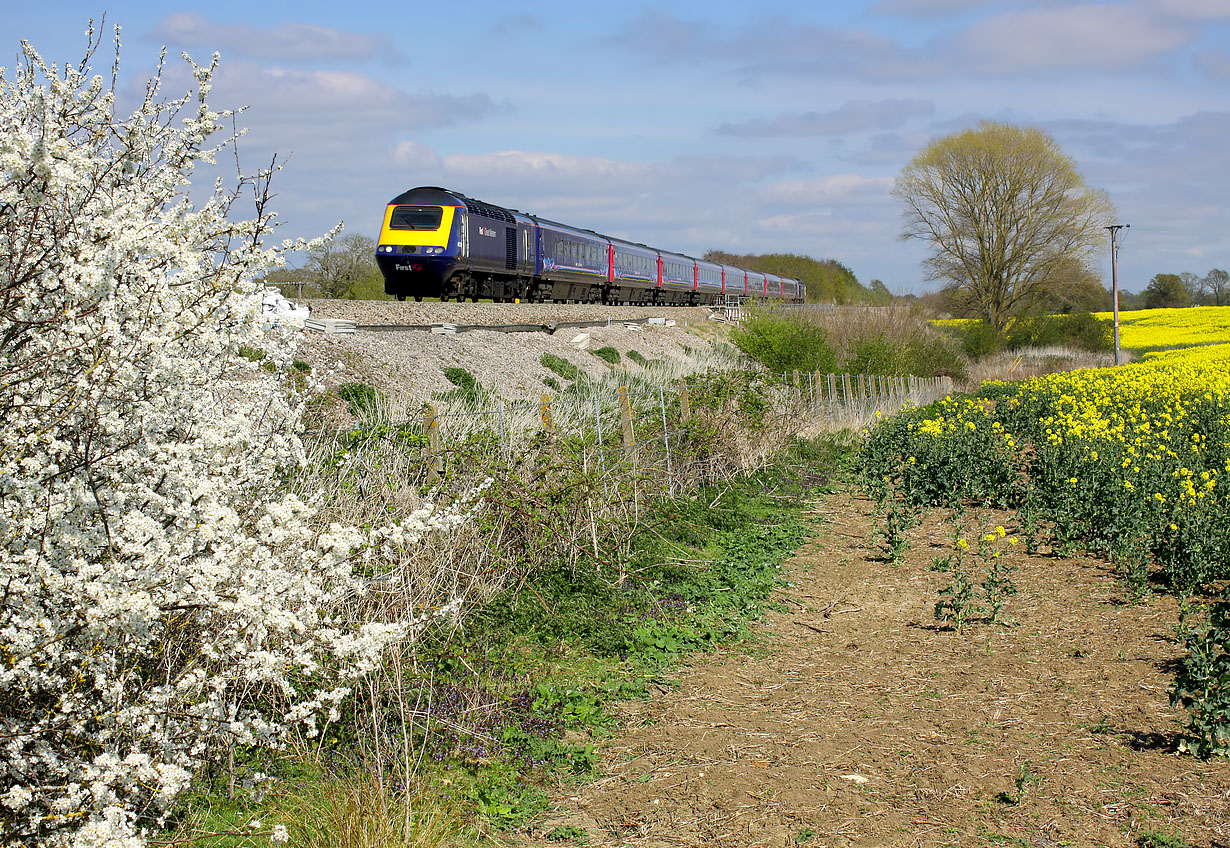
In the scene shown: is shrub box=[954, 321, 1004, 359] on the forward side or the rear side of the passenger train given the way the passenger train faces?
on the rear side

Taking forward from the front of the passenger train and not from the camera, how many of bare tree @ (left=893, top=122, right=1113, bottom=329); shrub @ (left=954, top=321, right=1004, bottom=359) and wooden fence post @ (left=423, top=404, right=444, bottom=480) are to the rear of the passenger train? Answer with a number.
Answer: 2

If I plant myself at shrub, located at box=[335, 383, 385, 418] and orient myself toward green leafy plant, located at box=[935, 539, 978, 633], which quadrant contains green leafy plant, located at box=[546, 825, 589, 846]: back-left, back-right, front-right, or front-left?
front-right

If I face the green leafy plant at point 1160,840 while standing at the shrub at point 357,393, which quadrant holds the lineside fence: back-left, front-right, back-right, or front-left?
front-left

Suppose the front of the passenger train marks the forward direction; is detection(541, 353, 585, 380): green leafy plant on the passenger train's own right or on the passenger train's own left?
on the passenger train's own left

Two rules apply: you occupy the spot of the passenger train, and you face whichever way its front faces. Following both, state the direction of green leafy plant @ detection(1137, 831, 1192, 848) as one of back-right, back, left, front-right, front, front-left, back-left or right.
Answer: front-left

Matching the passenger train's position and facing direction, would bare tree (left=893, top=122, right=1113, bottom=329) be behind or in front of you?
behind

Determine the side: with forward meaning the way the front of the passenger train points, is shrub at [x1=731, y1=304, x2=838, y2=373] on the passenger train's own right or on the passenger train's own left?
on the passenger train's own left

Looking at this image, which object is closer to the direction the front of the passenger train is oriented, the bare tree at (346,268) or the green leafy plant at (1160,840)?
the green leafy plant

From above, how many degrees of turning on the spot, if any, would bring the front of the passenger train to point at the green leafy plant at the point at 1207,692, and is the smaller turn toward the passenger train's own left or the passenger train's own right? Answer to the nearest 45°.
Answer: approximately 45° to the passenger train's own left

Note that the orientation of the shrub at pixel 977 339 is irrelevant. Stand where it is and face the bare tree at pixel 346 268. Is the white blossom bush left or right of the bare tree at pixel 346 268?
left

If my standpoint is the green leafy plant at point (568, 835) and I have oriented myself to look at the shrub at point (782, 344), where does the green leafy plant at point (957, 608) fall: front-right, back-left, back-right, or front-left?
front-right

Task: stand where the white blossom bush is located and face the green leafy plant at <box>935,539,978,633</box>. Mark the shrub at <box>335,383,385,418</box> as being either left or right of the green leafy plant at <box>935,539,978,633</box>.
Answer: left

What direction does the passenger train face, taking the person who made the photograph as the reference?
facing the viewer and to the left of the viewer

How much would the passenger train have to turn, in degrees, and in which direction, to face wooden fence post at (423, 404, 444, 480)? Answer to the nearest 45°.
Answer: approximately 45° to its left

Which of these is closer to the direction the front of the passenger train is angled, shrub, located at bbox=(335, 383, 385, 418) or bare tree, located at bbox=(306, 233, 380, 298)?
the shrub

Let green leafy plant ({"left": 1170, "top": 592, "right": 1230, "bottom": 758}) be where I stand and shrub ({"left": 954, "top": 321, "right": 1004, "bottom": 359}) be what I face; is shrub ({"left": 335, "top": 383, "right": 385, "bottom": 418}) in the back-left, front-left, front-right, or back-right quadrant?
front-left
